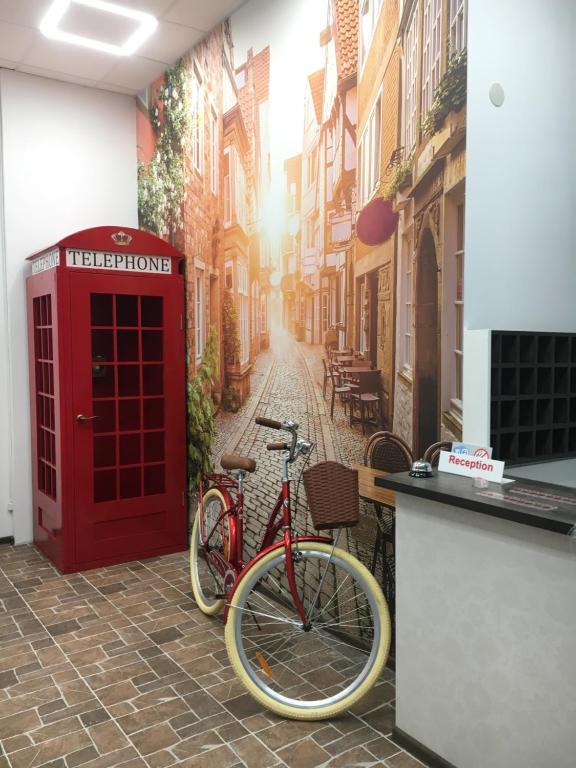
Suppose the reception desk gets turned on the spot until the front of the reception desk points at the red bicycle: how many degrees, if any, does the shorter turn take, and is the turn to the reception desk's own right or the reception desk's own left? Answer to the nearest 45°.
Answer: approximately 90° to the reception desk's own right

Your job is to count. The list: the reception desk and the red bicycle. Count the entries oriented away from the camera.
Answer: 0

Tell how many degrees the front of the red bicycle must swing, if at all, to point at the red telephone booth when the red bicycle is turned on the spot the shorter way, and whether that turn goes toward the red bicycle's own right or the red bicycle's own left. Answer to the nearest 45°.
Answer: approximately 180°

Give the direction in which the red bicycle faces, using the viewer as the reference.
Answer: facing the viewer and to the right of the viewer

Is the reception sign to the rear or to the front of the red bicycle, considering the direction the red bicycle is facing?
to the front

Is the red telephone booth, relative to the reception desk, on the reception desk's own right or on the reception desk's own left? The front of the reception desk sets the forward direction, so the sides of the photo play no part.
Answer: on the reception desk's own right

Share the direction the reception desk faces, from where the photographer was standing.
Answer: facing the viewer and to the left of the viewer

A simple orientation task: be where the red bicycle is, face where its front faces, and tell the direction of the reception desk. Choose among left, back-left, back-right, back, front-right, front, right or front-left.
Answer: front

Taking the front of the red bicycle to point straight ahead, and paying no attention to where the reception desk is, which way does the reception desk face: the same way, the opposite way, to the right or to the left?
to the right
